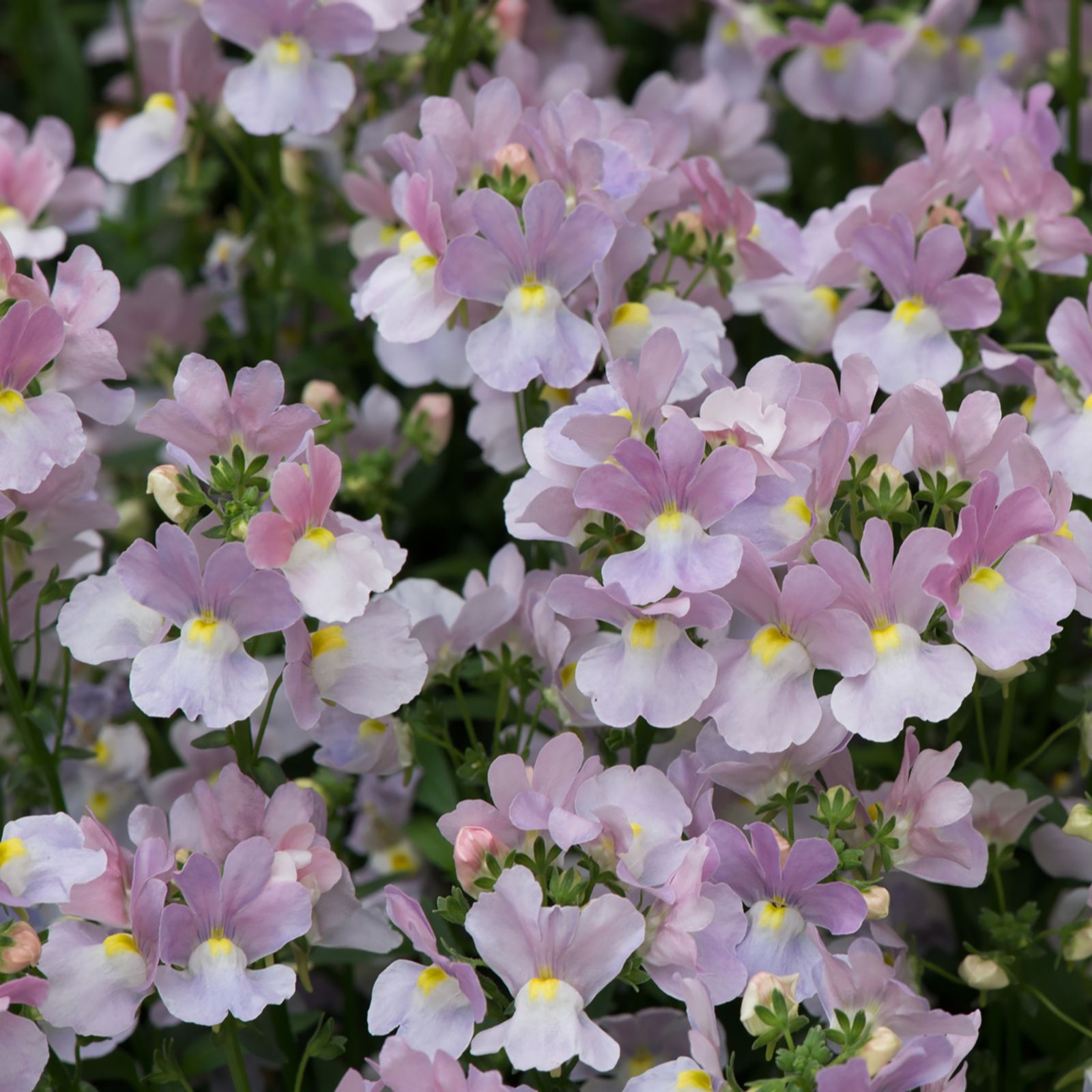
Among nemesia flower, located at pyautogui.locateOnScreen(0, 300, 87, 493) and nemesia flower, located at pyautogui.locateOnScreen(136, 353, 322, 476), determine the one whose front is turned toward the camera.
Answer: nemesia flower, located at pyautogui.locateOnScreen(0, 300, 87, 493)

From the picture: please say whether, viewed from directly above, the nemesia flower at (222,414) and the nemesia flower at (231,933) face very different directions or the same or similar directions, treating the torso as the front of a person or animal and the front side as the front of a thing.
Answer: very different directions

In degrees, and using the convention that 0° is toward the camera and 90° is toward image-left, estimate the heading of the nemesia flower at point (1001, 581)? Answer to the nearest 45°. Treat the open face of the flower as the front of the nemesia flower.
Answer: approximately 315°

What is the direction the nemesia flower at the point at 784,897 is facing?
toward the camera

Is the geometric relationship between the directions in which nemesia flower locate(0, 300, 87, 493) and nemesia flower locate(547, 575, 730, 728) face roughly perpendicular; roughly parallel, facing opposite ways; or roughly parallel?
roughly parallel

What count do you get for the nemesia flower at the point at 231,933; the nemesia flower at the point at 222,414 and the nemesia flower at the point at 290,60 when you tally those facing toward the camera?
2

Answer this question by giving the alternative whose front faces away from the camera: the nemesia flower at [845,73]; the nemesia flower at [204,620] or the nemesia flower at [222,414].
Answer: the nemesia flower at [222,414]

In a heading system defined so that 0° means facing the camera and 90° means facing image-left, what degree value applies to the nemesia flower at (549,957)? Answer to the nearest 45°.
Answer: approximately 0°

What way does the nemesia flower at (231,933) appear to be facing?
toward the camera

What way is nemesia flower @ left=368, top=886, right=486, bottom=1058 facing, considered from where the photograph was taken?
facing the viewer and to the left of the viewer

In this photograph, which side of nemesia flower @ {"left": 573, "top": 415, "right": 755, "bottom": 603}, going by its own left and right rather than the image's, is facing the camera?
front

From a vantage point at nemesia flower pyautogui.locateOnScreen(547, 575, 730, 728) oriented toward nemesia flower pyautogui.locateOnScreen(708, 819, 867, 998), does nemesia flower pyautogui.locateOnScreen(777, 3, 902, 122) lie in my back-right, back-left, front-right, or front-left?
back-left
